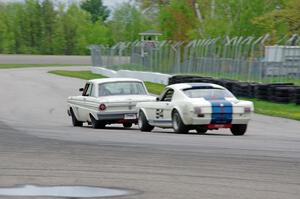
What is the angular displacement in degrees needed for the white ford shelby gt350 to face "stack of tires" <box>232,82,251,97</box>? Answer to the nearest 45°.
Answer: approximately 45° to its right

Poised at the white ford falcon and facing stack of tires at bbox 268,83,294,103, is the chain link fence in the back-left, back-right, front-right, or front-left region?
front-left

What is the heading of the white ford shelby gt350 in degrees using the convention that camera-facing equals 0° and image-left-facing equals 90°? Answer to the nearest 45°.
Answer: approximately 135°

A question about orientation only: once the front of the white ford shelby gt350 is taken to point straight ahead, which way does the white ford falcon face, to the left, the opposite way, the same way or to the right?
the same way

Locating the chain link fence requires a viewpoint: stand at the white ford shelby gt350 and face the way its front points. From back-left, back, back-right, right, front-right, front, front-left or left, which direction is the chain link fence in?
front-right

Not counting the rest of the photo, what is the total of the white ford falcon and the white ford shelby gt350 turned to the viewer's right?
0

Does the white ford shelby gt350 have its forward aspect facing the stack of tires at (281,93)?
no

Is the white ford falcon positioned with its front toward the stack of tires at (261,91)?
no

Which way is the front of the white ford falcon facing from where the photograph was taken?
facing away from the viewer and to the left of the viewer

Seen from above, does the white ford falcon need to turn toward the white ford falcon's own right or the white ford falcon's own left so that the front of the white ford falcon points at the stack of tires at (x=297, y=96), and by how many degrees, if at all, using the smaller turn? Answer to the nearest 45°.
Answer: approximately 90° to the white ford falcon's own right

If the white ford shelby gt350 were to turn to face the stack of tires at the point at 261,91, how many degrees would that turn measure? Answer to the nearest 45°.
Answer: approximately 45° to its right

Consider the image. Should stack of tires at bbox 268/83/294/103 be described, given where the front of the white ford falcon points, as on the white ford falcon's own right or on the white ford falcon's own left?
on the white ford falcon's own right

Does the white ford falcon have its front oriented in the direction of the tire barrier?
no
